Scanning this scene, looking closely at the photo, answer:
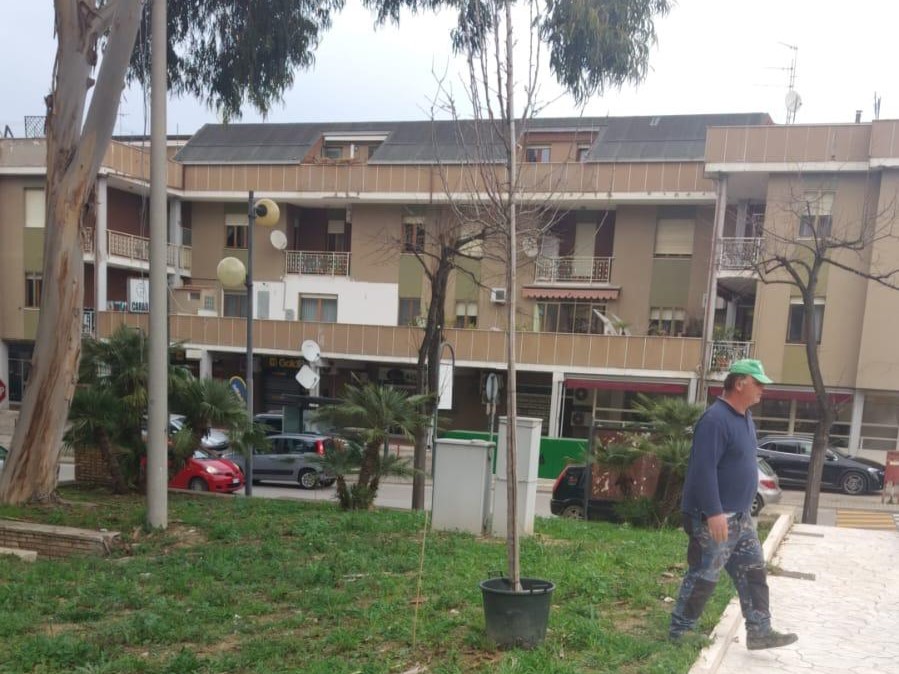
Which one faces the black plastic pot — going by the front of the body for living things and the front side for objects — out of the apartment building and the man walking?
the apartment building

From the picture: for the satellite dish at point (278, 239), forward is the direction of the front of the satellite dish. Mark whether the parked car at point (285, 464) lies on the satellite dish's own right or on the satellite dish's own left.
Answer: on the satellite dish's own left

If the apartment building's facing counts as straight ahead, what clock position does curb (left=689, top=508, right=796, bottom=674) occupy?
The curb is roughly at 12 o'clock from the apartment building.
